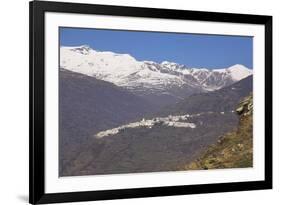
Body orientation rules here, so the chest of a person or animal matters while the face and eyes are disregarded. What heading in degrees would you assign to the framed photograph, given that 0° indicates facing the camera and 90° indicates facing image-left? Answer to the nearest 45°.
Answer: approximately 315°
